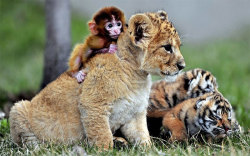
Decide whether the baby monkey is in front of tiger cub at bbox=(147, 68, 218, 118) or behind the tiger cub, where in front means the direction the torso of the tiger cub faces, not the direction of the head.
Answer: behind

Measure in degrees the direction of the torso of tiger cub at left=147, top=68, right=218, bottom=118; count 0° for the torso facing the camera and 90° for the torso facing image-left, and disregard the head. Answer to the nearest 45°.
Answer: approximately 270°
